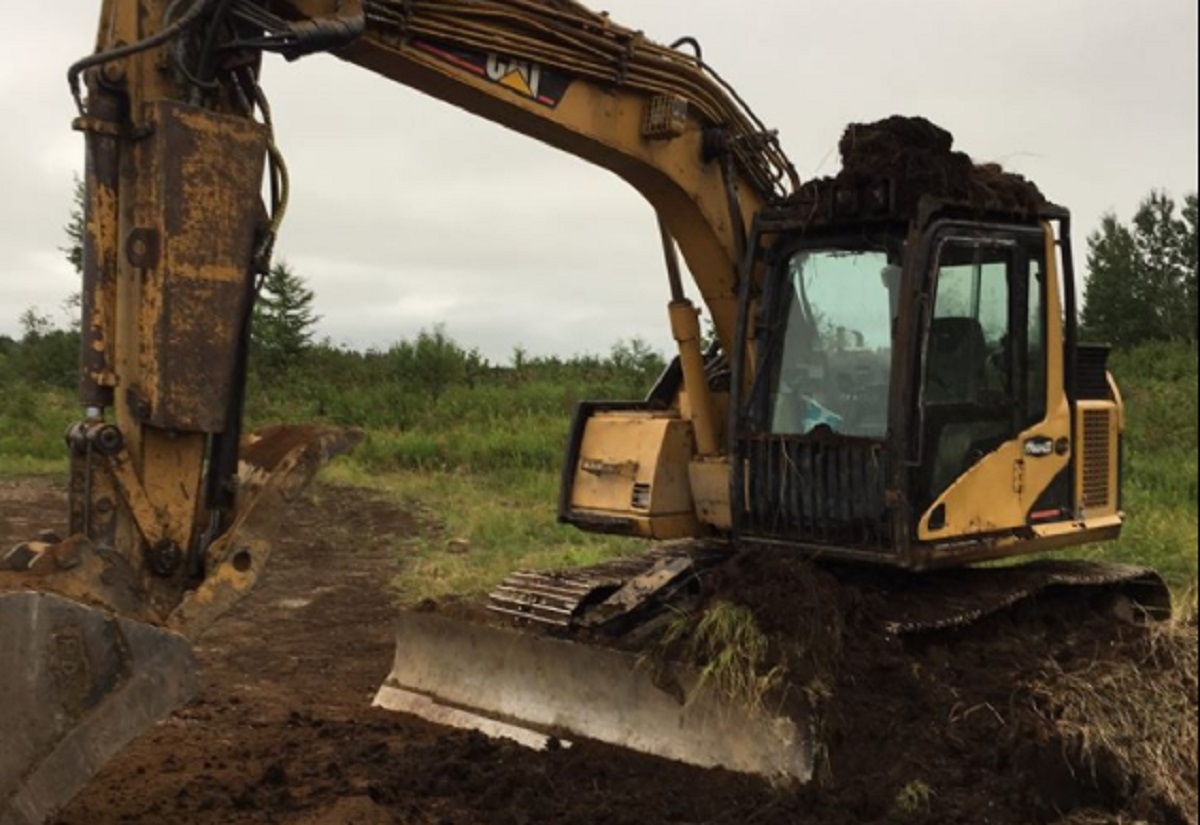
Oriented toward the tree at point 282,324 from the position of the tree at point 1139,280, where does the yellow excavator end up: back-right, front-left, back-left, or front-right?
front-left

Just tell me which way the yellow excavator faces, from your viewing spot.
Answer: facing the viewer and to the left of the viewer

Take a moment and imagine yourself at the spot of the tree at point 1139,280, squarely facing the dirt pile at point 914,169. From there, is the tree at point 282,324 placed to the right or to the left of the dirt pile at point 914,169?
right

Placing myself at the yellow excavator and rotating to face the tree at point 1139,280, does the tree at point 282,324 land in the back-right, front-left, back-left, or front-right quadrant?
front-left

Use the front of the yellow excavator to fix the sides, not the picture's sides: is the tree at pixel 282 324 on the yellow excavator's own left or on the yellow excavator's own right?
on the yellow excavator's own right

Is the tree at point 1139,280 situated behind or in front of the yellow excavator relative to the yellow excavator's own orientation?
behind
